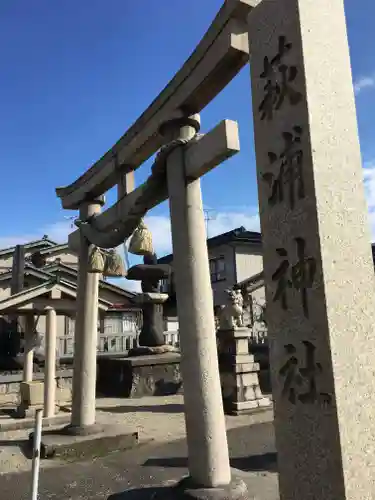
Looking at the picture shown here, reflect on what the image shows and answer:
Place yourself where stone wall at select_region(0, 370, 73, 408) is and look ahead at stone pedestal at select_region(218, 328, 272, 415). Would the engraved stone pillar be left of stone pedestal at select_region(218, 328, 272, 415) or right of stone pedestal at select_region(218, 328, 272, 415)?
right

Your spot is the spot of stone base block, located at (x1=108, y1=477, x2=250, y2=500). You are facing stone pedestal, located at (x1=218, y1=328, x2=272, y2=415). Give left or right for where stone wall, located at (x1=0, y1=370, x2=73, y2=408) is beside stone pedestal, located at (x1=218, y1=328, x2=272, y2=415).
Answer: left
